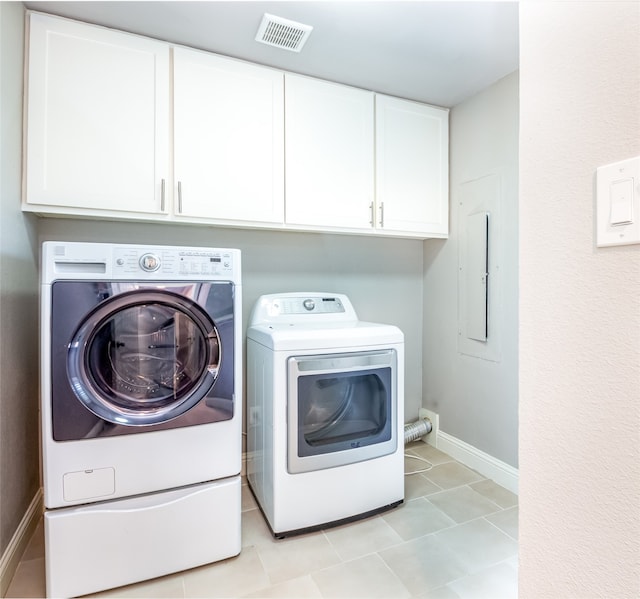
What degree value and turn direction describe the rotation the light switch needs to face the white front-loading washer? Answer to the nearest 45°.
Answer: approximately 45° to its right

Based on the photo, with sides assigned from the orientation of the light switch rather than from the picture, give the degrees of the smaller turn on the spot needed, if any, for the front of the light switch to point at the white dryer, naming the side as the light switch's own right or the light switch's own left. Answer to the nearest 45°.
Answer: approximately 90° to the light switch's own right

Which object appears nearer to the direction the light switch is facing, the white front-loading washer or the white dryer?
the white front-loading washer

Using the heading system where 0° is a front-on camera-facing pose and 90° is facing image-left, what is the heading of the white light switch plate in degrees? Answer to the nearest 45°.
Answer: approximately 45°

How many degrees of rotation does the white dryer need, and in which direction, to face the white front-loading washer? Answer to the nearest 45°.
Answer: approximately 90° to its right

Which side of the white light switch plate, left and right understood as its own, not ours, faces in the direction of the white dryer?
right

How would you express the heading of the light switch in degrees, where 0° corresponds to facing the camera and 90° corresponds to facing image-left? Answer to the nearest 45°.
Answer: approximately 45°

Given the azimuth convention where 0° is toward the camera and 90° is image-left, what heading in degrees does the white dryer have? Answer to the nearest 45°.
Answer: approximately 315°

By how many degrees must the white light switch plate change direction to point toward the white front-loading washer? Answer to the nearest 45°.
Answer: approximately 45° to its right
